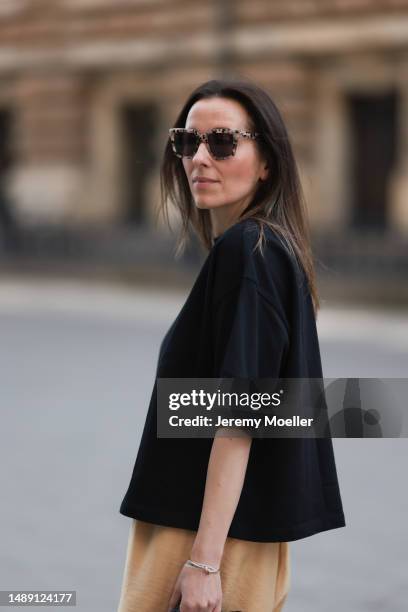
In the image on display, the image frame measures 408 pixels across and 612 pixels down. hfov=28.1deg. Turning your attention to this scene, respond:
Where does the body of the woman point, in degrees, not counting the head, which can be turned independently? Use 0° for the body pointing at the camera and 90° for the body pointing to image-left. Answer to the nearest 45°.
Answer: approximately 90°
